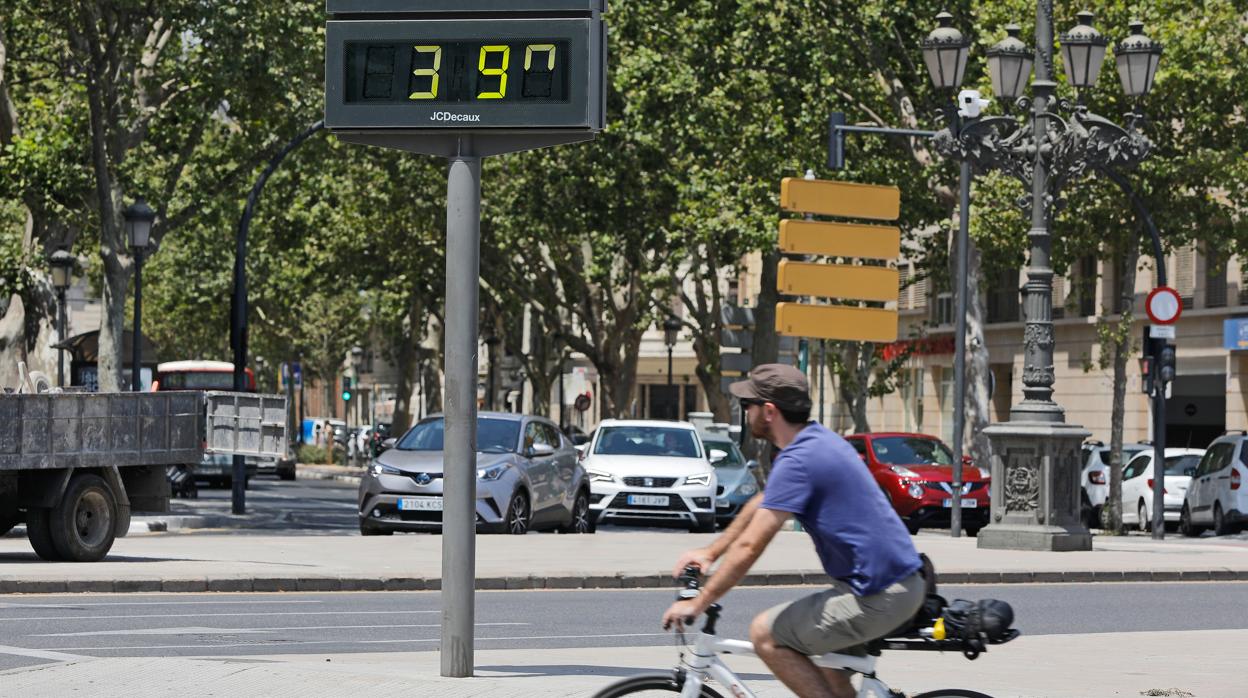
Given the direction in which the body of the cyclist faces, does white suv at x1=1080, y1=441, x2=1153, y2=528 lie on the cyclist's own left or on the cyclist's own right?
on the cyclist's own right

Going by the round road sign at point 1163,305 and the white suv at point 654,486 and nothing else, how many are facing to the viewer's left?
0

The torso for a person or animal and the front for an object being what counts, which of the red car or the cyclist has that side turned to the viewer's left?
the cyclist

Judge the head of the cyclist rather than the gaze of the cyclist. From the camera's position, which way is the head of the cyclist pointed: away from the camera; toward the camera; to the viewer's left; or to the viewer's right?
to the viewer's left

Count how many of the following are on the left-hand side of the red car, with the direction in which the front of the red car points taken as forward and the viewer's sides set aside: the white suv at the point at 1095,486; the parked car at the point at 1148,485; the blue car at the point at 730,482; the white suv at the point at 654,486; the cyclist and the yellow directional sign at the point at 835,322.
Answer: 2
